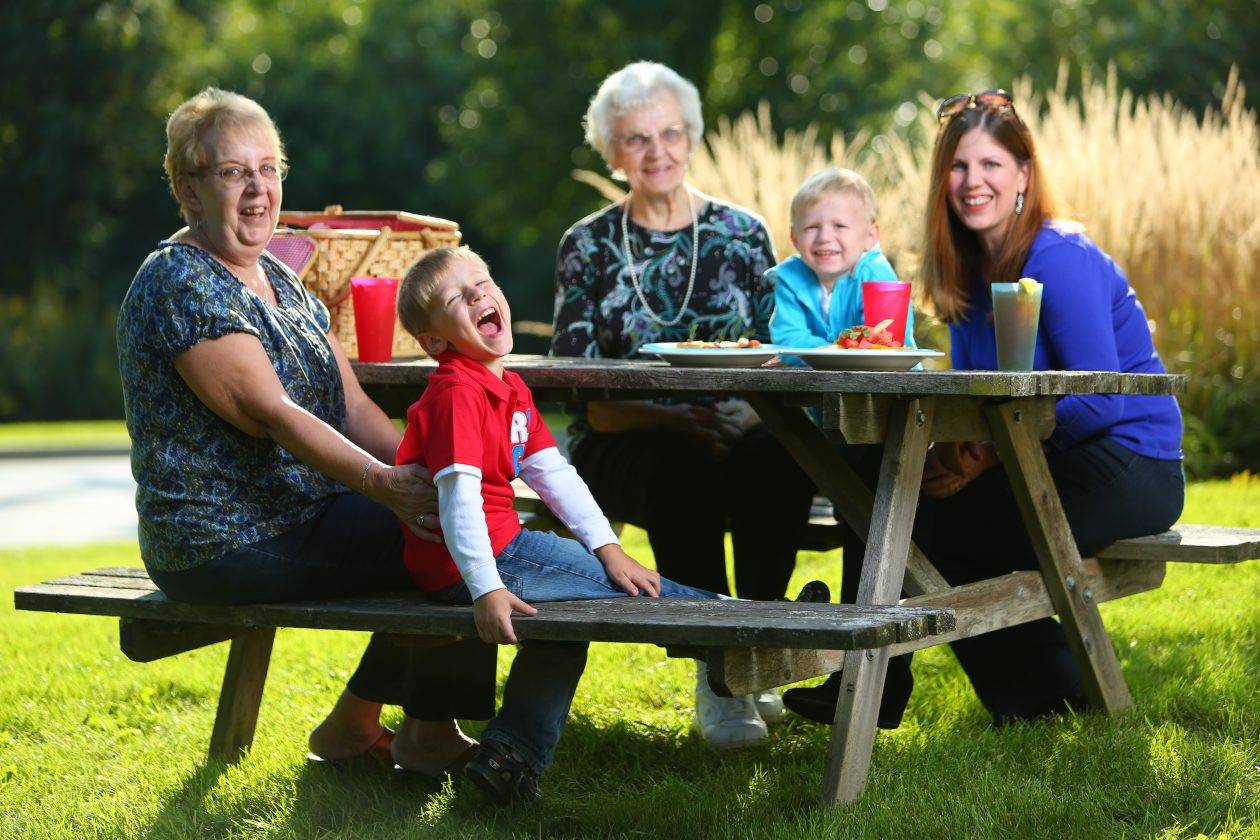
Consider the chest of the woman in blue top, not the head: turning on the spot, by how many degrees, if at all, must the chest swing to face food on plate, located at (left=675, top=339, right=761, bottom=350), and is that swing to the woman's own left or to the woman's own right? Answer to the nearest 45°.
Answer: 0° — they already face it

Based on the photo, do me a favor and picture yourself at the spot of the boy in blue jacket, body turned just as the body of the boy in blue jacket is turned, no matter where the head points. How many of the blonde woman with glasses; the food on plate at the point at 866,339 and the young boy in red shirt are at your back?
0

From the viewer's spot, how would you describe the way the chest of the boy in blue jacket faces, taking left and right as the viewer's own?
facing the viewer

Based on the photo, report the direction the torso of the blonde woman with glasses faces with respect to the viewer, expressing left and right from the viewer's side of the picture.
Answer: facing the viewer and to the right of the viewer

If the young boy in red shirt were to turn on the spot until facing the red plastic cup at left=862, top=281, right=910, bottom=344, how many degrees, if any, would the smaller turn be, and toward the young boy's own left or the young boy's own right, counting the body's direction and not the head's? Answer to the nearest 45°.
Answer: approximately 90° to the young boy's own left

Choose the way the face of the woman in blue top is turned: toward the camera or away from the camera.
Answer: toward the camera

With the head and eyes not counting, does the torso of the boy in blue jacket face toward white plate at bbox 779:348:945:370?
yes

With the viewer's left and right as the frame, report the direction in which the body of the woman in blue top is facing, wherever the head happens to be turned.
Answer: facing the viewer and to the left of the viewer

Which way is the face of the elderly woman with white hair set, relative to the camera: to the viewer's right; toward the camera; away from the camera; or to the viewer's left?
toward the camera

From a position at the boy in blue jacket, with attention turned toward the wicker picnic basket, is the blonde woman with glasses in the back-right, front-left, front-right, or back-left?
front-left

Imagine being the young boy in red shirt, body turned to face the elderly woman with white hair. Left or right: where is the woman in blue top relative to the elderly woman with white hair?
right

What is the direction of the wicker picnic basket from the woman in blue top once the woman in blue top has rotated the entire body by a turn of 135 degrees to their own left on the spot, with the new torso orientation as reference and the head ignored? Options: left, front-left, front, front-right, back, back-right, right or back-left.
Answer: back

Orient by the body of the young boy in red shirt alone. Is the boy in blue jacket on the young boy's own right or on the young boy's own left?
on the young boy's own left

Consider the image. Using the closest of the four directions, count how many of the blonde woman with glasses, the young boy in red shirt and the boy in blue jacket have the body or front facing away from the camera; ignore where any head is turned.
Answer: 0

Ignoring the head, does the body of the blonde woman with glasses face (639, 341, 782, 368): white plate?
no

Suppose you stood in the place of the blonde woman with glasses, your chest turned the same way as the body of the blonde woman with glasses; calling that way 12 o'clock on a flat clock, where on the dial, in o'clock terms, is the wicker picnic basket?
The wicker picnic basket is roughly at 8 o'clock from the blonde woman with glasses.

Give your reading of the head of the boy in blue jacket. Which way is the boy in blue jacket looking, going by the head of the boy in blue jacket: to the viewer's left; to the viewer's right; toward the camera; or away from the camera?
toward the camera
